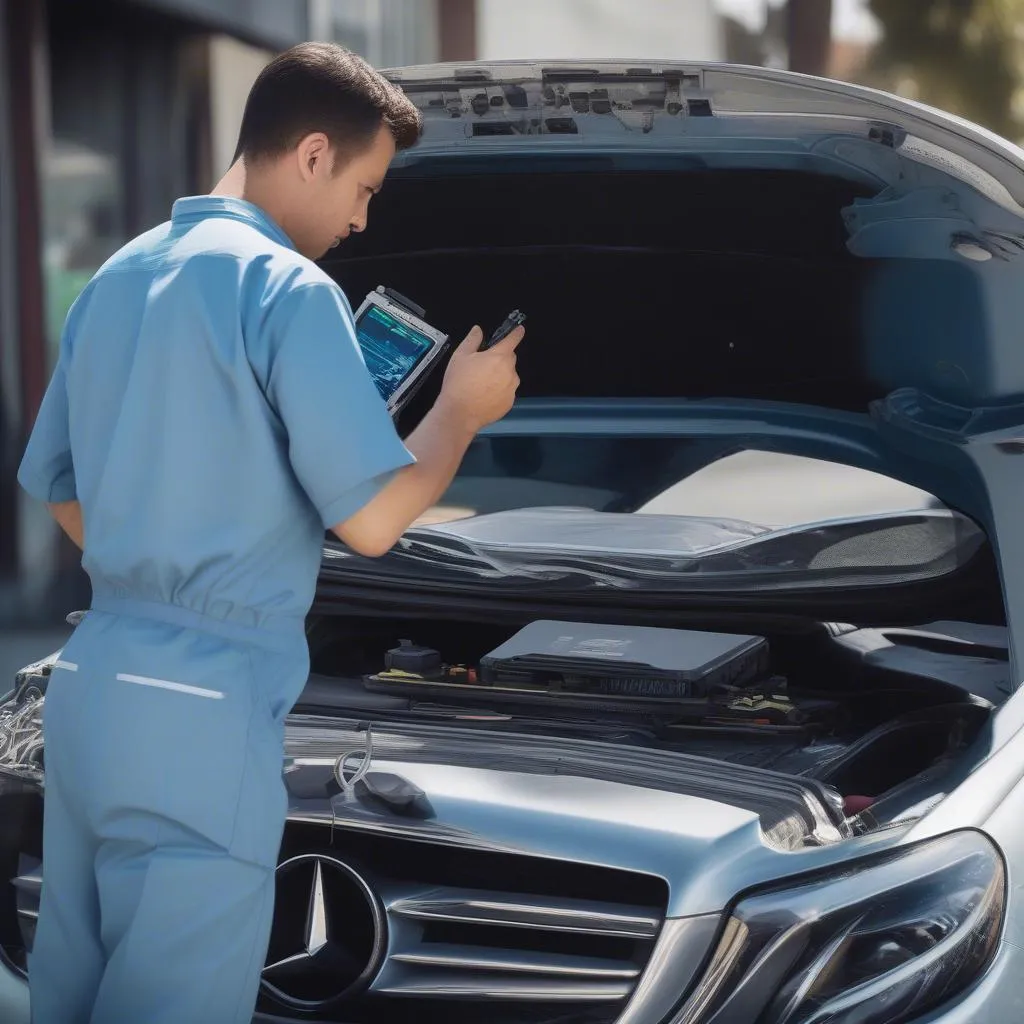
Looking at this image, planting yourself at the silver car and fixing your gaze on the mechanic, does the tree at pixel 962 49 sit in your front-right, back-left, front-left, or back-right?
back-right

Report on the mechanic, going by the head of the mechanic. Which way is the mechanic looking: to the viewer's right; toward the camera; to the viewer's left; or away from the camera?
to the viewer's right

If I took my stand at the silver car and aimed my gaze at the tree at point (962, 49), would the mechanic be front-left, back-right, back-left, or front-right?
back-left

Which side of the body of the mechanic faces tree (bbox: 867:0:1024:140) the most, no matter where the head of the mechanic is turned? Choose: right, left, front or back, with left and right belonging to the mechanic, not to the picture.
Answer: front

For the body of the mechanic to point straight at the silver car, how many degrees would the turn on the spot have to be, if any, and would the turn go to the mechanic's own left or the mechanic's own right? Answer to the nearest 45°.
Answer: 0° — they already face it

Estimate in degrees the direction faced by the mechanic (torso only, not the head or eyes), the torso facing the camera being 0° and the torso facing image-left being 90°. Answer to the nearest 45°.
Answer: approximately 225°

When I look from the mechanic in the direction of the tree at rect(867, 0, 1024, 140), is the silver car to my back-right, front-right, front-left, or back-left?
front-right

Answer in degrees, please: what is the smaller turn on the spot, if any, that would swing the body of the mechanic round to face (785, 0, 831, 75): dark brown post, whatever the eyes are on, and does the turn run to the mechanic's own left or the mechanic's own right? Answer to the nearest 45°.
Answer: approximately 45° to the mechanic's own left
